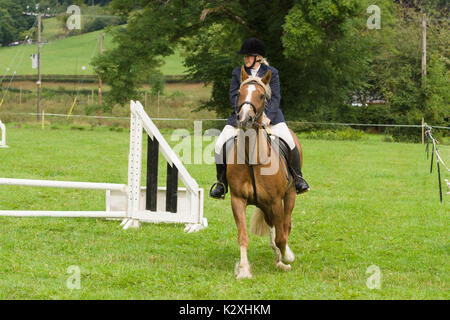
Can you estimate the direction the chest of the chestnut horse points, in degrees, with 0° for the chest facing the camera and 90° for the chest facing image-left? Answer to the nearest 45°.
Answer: approximately 0°

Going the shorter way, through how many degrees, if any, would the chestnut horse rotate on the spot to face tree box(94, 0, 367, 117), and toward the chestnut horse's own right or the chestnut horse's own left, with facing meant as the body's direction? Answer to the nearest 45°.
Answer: approximately 180°

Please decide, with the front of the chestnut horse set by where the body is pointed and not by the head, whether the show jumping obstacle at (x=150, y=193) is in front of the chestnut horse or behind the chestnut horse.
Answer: behind

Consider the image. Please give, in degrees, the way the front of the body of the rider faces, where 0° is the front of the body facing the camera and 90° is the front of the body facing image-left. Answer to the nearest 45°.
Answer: approximately 0°

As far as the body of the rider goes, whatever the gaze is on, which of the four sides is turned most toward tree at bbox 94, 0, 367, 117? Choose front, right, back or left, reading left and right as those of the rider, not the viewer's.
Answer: back
